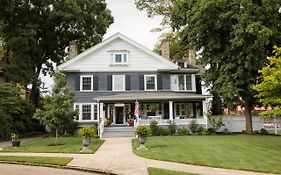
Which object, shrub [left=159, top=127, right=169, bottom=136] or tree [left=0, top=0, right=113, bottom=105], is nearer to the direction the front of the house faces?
the shrub

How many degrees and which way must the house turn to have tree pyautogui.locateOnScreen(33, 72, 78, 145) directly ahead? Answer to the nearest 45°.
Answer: approximately 45° to its right

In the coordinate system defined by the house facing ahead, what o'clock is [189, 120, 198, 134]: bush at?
The bush is roughly at 10 o'clock from the house.

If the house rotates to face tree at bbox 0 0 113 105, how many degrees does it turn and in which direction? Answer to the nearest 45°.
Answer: approximately 135° to its right

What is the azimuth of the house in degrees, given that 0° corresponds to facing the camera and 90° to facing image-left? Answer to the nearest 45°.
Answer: approximately 0°

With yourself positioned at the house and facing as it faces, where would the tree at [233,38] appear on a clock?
The tree is roughly at 10 o'clock from the house.

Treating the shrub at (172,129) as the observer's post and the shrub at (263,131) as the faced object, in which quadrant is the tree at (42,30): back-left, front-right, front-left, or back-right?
back-left

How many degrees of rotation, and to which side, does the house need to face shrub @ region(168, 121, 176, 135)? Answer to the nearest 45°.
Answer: approximately 45° to its left
